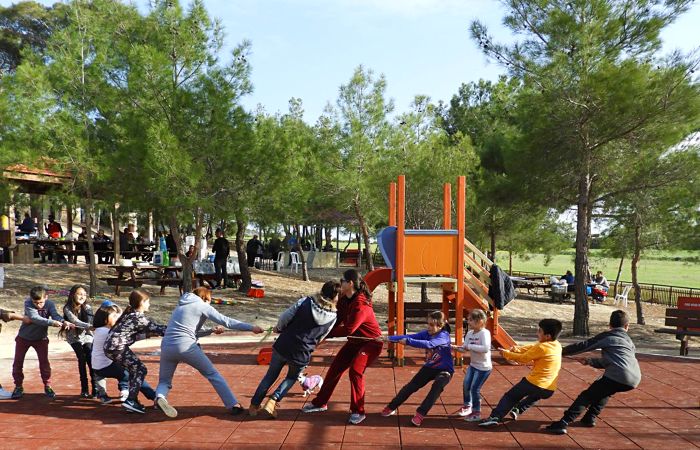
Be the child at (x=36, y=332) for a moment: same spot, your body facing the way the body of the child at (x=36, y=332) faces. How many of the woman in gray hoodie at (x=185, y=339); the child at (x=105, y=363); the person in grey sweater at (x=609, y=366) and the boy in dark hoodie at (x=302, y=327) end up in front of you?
4

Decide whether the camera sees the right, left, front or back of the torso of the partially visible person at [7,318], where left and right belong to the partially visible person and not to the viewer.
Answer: right

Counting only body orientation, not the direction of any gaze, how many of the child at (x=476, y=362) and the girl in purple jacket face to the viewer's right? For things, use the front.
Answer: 0

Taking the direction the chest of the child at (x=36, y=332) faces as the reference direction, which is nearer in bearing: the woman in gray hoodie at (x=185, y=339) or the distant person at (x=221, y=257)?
the woman in gray hoodie

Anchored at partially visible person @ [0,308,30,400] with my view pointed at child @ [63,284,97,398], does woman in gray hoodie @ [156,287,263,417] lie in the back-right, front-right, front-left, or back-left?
front-right

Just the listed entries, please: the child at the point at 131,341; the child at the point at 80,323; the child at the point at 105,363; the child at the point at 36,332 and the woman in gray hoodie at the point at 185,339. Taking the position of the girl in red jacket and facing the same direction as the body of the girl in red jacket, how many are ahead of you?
5

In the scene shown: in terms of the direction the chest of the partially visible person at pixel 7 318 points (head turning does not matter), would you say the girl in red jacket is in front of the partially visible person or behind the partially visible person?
in front

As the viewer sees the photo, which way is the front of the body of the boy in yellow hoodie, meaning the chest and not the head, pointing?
to the viewer's left

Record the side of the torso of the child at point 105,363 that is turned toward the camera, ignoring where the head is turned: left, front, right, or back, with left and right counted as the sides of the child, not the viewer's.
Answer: right

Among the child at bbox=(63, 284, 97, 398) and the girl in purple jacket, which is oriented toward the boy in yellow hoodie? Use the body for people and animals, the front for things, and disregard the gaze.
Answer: the child

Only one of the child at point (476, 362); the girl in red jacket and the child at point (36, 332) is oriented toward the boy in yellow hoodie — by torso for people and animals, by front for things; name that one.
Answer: the child at point (36, 332)

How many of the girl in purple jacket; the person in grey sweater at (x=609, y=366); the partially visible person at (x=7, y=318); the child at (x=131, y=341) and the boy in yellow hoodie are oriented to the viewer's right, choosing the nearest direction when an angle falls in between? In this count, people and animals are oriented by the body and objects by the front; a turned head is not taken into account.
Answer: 2

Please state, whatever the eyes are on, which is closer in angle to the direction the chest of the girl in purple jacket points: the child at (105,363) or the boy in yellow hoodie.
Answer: the child

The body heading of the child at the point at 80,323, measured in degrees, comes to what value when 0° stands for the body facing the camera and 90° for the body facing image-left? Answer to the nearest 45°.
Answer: approximately 315°

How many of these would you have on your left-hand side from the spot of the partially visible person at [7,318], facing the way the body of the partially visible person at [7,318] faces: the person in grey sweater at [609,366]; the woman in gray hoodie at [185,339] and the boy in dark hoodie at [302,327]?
0

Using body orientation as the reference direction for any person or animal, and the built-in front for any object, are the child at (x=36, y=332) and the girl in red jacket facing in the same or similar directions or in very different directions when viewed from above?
very different directions

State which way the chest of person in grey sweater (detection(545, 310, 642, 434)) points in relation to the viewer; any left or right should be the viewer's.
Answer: facing away from the viewer and to the left of the viewer

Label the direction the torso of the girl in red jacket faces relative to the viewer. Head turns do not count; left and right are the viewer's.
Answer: facing to the left of the viewer

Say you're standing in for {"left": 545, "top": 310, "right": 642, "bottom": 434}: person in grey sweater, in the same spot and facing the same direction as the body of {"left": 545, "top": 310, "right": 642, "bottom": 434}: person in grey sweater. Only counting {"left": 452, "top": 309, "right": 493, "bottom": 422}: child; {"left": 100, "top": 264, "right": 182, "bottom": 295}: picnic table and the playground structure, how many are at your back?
0
